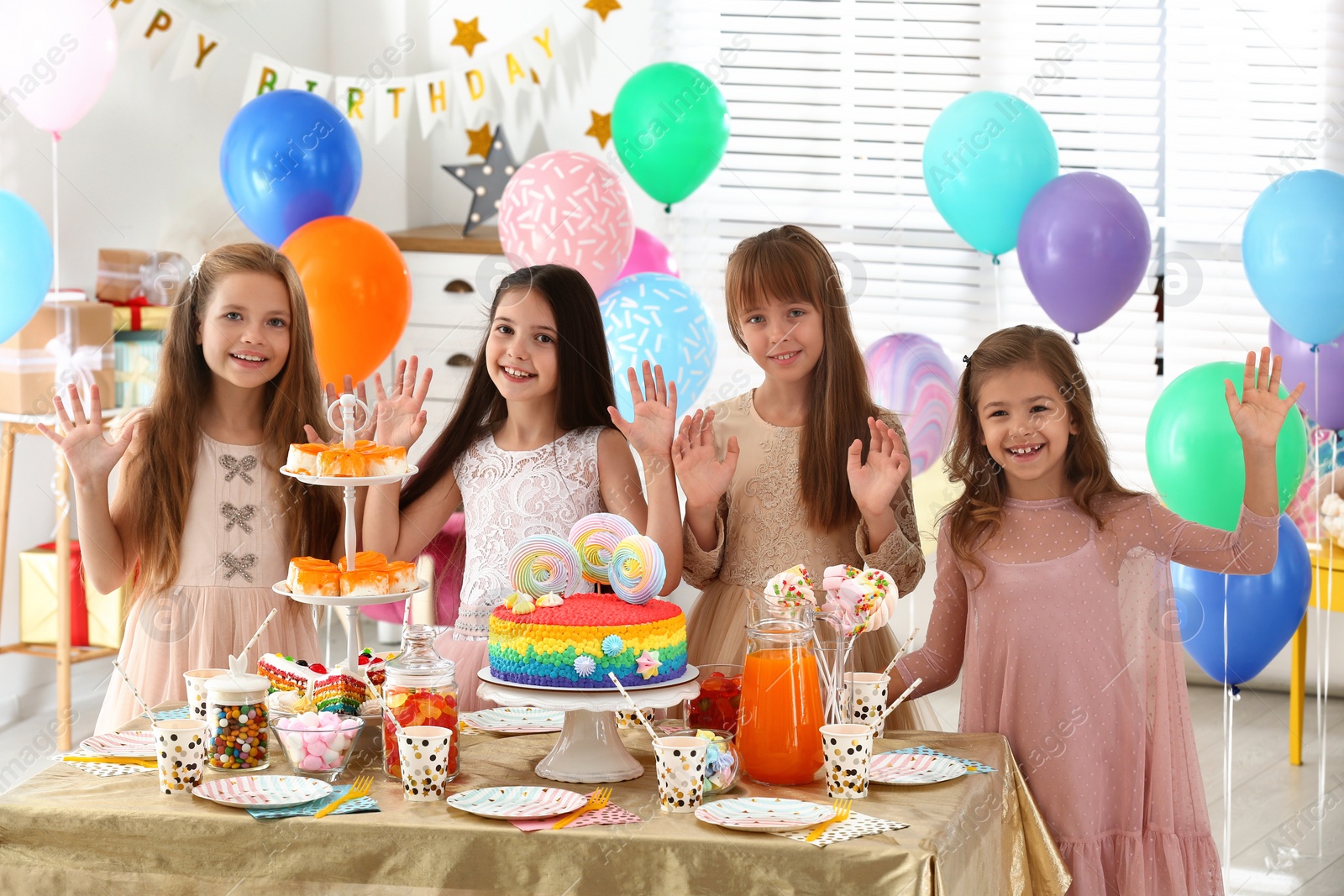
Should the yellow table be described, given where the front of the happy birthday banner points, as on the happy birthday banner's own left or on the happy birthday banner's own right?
on the happy birthday banner's own left

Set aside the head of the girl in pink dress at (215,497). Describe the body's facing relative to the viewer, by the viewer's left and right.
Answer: facing the viewer

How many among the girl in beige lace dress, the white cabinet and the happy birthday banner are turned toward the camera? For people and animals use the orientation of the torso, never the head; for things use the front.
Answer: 3

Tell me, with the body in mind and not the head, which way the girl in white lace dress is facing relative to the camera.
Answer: toward the camera

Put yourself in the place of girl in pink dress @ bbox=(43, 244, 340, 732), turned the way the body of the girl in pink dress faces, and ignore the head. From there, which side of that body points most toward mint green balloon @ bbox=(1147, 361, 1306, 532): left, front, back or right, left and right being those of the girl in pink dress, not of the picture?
left

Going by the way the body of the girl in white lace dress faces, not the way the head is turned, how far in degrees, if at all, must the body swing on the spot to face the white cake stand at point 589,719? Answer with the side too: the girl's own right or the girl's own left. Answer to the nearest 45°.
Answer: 0° — they already face it

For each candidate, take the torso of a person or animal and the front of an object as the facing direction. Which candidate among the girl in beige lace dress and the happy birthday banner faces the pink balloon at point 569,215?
the happy birthday banner

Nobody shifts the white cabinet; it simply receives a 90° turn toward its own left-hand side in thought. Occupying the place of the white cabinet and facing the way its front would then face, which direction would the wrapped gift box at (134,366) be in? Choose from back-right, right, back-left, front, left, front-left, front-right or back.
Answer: back-right

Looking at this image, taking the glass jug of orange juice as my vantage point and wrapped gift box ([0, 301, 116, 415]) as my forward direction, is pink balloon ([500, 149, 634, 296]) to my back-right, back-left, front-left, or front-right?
front-right

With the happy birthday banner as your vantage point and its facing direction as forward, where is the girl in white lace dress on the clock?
The girl in white lace dress is roughly at 12 o'clock from the happy birthday banner.

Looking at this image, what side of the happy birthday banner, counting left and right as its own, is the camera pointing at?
front

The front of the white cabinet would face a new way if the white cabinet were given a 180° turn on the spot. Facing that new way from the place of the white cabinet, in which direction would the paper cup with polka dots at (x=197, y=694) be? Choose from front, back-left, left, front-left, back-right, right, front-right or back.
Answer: back
